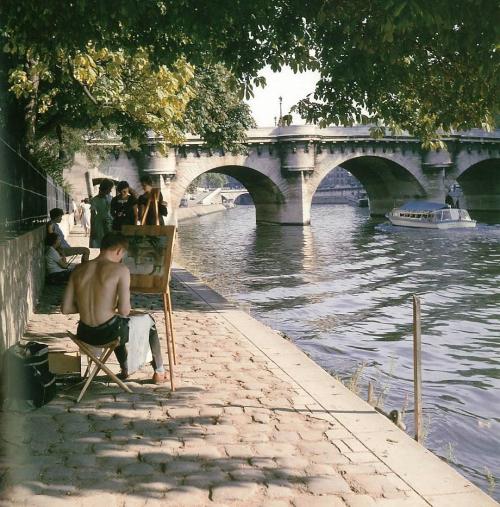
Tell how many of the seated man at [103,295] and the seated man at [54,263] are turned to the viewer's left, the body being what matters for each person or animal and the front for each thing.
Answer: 0

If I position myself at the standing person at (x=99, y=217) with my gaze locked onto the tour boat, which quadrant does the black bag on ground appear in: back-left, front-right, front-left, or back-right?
back-right

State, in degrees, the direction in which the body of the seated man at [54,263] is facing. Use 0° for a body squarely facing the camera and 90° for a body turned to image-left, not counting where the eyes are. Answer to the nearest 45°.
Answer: approximately 270°

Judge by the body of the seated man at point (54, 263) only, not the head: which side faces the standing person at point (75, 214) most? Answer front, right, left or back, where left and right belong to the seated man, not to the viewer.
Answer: left

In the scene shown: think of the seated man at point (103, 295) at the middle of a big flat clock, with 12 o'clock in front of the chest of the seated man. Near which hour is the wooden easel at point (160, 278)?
The wooden easel is roughly at 12 o'clock from the seated man.

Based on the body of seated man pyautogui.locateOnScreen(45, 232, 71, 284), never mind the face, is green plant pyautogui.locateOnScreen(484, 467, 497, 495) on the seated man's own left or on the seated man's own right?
on the seated man's own right

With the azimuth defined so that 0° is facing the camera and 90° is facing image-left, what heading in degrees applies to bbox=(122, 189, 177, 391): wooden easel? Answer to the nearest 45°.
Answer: approximately 45°

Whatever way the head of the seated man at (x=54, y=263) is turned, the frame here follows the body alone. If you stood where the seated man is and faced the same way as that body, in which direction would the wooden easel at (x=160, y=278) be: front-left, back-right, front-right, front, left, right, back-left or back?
right

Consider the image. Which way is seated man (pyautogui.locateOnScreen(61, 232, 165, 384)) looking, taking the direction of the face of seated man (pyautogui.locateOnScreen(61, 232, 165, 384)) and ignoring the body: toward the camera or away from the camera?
away from the camera

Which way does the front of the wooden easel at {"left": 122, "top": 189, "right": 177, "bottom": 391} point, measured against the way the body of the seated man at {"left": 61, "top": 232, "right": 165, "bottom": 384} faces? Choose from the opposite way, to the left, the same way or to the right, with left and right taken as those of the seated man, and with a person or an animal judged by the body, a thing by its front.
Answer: the opposite way

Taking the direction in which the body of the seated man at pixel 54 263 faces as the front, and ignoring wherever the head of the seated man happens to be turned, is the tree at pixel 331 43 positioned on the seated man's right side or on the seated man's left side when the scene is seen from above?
on the seated man's right side

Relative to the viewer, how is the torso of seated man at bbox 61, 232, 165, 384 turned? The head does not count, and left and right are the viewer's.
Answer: facing away from the viewer and to the right of the viewer
